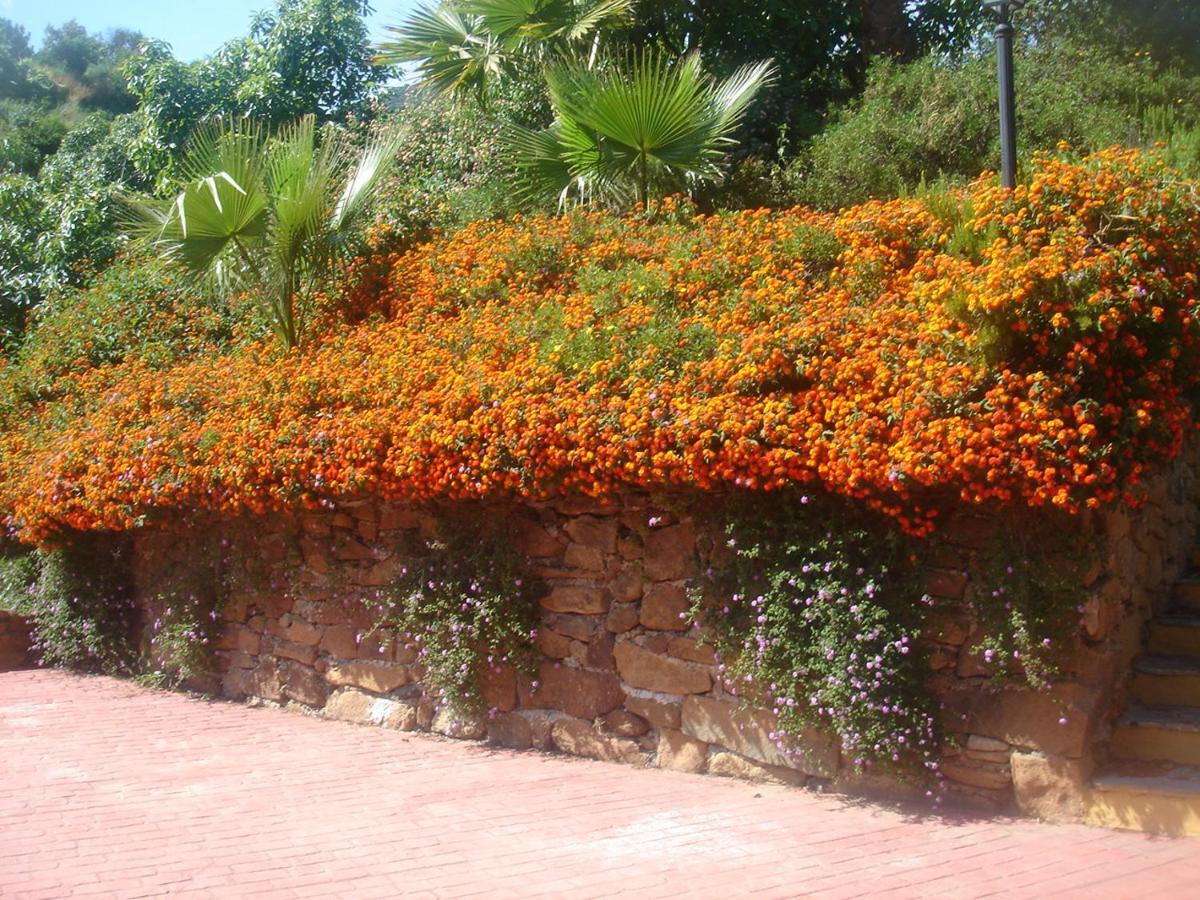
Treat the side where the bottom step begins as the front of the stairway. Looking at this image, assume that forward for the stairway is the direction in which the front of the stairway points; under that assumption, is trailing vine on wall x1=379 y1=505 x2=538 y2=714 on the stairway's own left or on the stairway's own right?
on the stairway's own right

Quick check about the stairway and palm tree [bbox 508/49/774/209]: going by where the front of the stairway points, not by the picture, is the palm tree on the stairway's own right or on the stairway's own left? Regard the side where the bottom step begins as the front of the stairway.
on the stairway's own right

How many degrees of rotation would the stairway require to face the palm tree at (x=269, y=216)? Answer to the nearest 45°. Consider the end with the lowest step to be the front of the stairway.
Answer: approximately 90° to its right

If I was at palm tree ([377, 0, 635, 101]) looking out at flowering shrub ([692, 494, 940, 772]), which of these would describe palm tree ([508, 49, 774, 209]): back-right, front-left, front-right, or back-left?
front-left
